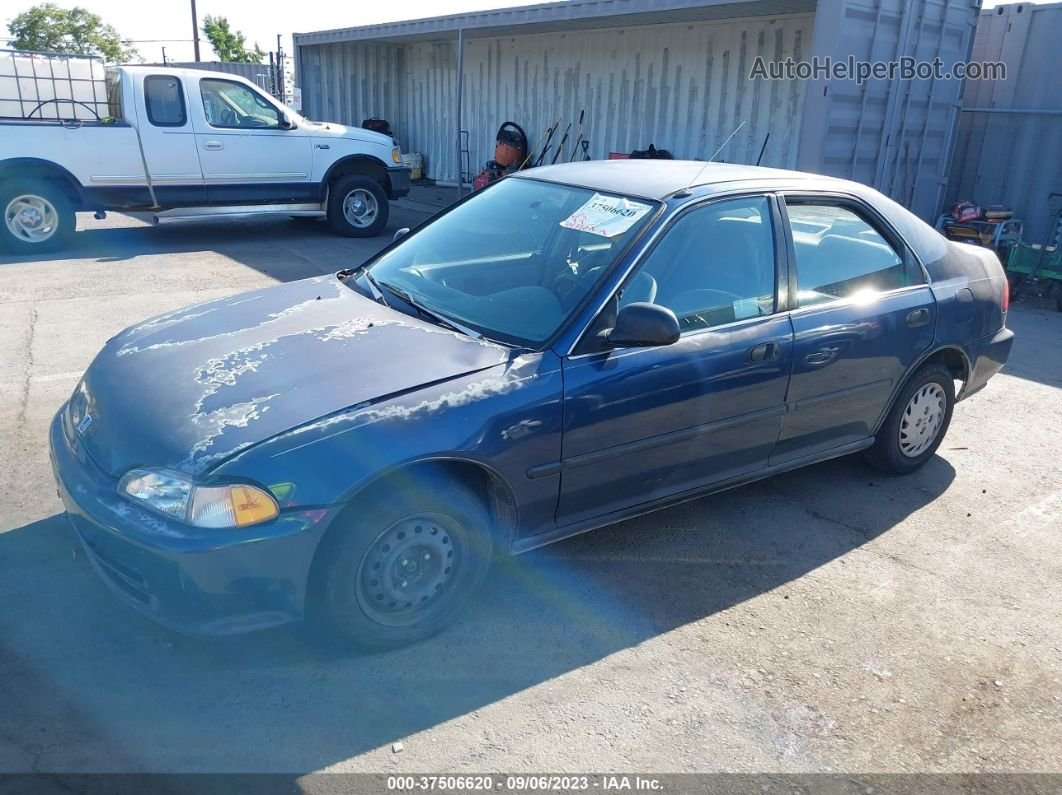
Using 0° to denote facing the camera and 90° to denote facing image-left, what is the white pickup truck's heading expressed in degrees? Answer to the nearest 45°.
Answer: approximately 270°

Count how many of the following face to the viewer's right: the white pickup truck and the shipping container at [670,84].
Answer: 1

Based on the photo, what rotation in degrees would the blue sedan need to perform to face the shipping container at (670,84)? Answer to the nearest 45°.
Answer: approximately 135° to its right

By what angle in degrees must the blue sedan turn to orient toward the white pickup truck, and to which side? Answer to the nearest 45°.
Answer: approximately 90° to its right

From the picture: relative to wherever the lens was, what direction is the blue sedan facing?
facing the viewer and to the left of the viewer

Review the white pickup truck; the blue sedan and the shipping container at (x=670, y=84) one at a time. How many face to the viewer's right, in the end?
1

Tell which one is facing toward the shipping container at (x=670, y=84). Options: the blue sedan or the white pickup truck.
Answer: the white pickup truck

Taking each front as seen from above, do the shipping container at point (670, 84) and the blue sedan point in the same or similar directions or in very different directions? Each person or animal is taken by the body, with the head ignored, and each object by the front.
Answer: same or similar directions

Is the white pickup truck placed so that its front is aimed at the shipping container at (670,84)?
yes

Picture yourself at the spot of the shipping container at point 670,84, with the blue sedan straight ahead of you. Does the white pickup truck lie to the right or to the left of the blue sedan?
right

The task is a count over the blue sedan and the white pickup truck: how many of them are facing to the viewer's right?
1

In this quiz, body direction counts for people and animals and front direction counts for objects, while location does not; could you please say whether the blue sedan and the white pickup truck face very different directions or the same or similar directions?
very different directions
